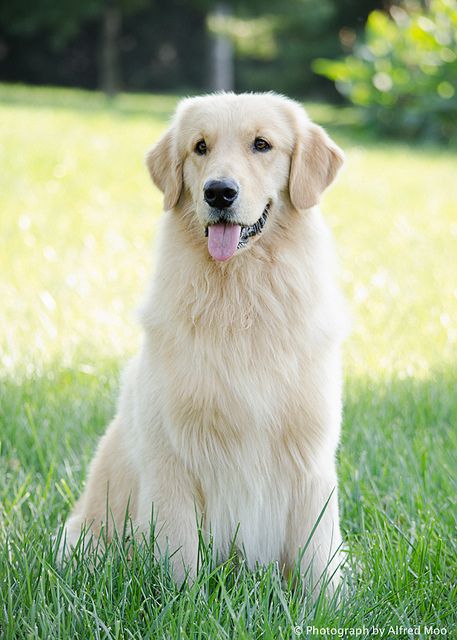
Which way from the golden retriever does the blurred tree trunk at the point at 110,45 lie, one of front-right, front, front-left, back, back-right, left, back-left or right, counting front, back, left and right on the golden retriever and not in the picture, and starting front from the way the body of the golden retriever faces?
back

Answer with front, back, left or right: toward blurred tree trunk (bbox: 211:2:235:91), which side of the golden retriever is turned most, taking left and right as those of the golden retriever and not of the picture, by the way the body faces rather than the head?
back

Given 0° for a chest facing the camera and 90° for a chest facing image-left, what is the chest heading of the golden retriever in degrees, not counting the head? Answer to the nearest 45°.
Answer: approximately 0°
